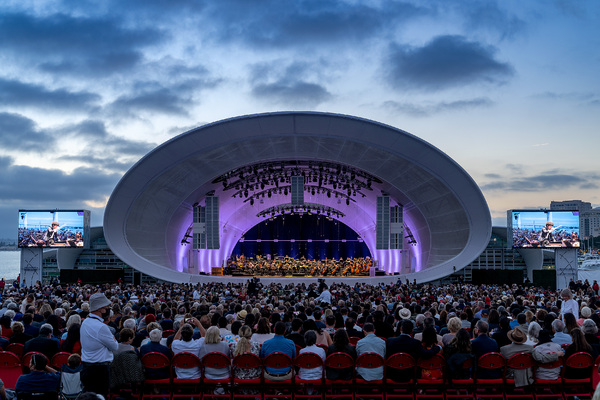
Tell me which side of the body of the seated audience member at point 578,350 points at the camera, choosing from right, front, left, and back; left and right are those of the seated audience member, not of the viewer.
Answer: back

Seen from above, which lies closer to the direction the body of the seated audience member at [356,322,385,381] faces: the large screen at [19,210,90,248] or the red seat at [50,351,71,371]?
the large screen

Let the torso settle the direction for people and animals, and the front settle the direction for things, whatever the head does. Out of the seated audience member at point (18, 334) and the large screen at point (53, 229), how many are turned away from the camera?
1

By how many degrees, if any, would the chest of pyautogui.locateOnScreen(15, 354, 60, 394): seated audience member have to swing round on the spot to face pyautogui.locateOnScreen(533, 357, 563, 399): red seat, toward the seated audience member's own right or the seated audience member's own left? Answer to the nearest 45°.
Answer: approximately 90° to the seated audience member's own right

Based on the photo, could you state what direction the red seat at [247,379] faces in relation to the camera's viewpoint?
facing away from the viewer

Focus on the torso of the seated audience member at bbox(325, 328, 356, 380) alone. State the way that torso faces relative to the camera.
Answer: away from the camera

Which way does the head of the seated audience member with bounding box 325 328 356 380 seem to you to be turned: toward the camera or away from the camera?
away from the camera

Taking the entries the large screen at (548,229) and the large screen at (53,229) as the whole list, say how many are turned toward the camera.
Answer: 2

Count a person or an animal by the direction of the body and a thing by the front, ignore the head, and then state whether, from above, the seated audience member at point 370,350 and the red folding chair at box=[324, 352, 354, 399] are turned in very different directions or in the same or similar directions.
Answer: same or similar directions

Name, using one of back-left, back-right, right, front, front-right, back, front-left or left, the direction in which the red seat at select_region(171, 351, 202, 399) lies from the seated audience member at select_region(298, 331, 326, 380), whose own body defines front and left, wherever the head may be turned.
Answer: left

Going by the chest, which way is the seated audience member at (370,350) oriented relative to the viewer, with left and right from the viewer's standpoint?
facing away from the viewer

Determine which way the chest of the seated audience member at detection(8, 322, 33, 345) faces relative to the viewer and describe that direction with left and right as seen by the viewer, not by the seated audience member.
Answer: facing away from the viewer

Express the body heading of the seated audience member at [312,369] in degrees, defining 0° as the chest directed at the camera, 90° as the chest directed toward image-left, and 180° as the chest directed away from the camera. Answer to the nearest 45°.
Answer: approximately 180°

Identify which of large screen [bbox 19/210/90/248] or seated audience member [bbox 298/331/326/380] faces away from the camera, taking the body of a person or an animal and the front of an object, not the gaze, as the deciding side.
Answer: the seated audience member

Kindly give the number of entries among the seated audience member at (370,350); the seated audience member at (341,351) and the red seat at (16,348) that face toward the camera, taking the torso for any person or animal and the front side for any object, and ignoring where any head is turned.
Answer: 0
